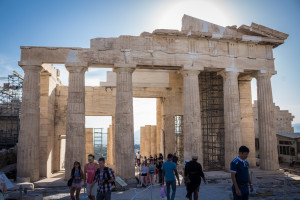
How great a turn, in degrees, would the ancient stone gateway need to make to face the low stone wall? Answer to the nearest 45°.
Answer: approximately 90° to its right

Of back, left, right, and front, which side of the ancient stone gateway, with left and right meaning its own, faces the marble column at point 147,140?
back

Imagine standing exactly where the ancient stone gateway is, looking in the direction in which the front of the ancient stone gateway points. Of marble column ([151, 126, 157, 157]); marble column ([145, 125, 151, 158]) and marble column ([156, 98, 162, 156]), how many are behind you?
3

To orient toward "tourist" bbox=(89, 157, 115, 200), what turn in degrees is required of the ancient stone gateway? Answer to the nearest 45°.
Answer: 0° — it already faces them

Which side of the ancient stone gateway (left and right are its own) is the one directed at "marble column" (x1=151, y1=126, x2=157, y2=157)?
back

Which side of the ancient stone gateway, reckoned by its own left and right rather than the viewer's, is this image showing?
front

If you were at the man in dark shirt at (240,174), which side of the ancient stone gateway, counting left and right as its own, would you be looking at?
front

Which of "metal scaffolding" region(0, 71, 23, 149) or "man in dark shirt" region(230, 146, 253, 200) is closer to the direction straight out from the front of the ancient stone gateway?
the man in dark shirt

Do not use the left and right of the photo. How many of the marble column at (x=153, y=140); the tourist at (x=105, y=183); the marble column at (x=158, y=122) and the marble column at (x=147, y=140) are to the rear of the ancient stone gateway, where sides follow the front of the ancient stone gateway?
3

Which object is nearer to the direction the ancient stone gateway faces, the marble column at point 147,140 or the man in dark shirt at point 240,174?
the man in dark shirt
